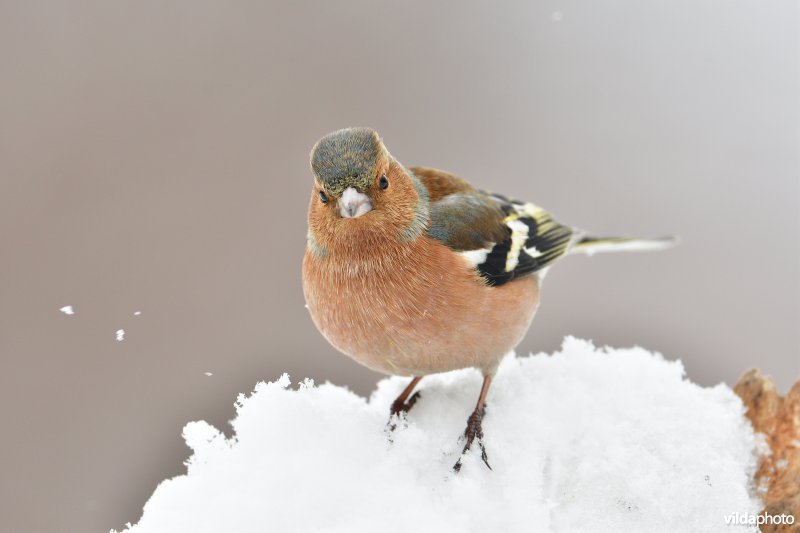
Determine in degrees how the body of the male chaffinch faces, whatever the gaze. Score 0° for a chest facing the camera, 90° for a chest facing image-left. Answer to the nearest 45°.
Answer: approximately 45°
